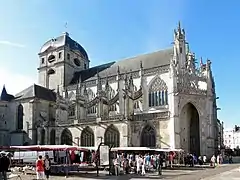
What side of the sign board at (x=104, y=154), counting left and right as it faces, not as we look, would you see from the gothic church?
back

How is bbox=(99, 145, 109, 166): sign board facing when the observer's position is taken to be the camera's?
facing the viewer
